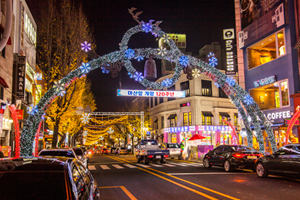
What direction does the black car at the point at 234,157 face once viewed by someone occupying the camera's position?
facing away from the viewer and to the left of the viewer

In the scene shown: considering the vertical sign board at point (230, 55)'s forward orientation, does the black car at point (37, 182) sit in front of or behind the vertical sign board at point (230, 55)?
in front

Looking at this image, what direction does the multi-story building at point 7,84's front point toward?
to the viewer's right

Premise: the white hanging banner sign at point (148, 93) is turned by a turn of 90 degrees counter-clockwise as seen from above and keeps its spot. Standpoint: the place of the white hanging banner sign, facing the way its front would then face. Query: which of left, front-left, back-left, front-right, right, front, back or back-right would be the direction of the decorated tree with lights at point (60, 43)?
back

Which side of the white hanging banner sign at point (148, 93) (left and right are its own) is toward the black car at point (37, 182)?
front

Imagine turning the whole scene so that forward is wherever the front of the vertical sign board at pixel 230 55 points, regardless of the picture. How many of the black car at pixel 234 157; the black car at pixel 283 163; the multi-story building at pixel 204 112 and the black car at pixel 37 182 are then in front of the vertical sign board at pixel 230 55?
3

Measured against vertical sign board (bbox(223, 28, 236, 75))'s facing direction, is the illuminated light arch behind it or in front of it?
in front

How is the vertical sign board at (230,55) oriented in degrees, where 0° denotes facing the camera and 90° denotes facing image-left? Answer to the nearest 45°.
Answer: approximately 0°
